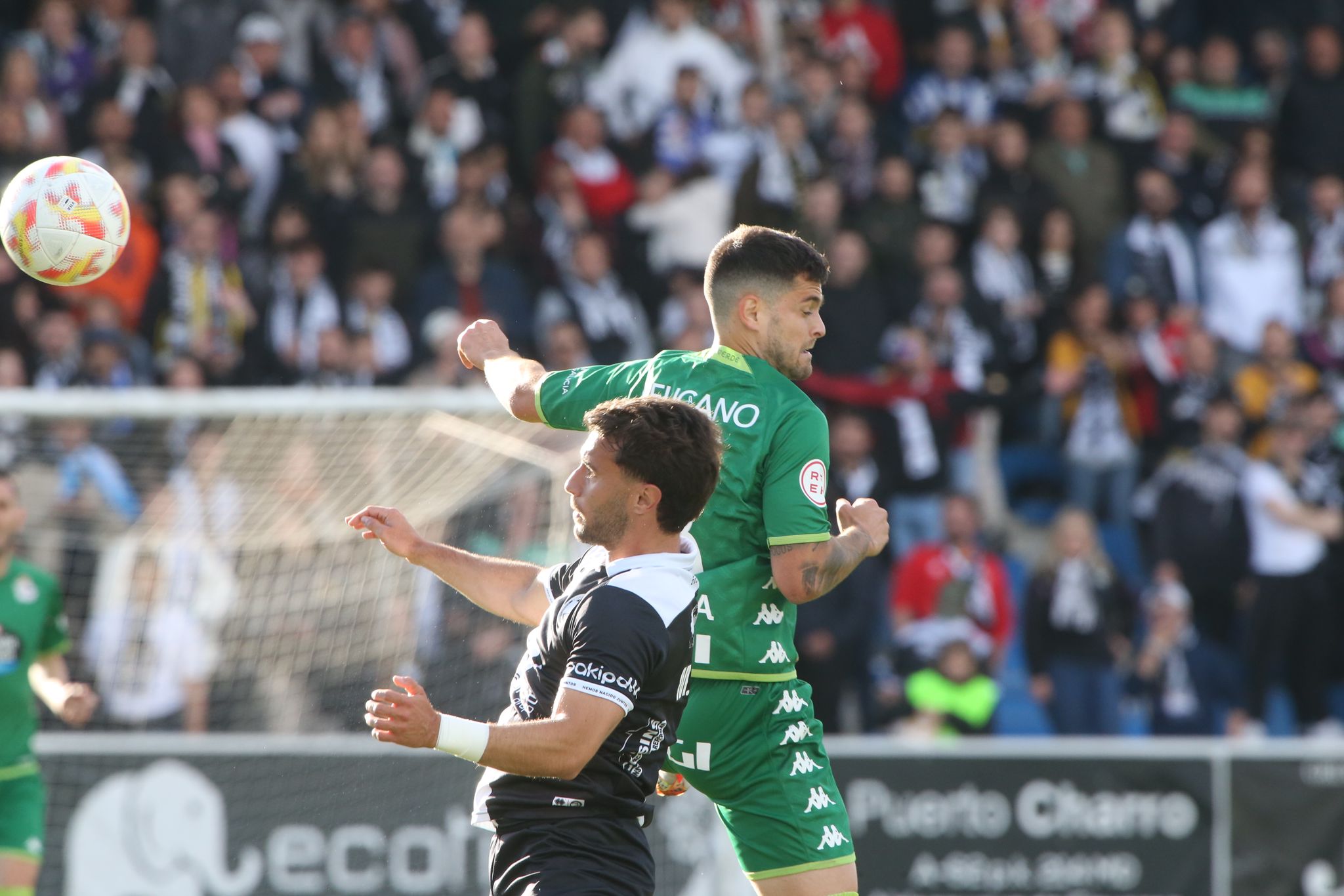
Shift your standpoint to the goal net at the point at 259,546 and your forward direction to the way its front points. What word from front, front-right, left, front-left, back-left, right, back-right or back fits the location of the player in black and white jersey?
front

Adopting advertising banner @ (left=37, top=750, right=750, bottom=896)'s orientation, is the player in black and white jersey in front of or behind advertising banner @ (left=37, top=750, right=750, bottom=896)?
in front

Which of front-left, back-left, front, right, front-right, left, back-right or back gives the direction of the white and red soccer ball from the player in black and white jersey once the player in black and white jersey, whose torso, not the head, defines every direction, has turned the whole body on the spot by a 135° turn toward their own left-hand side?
back

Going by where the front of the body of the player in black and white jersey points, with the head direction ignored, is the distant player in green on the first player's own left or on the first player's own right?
on the first player's own right

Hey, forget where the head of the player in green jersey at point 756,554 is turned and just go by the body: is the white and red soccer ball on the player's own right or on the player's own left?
on the player's own left

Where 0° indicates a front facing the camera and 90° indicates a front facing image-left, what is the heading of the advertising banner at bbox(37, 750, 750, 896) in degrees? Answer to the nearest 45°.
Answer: approximately 0°

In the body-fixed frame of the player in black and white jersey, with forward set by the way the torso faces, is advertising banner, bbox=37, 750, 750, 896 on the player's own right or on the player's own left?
on the player's own right

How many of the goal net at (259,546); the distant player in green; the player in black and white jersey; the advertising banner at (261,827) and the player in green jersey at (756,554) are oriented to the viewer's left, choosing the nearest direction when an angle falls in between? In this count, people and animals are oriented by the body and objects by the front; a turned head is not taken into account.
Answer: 1

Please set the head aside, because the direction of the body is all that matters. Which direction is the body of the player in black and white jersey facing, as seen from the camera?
to the viewer's left

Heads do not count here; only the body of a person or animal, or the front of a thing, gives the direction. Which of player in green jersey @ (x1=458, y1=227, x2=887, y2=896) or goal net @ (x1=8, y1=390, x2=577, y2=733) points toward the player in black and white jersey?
the goal net

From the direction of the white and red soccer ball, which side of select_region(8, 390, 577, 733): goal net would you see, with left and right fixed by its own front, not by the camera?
front

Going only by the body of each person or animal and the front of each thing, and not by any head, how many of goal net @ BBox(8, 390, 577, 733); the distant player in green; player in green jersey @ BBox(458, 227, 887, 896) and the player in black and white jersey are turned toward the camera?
2

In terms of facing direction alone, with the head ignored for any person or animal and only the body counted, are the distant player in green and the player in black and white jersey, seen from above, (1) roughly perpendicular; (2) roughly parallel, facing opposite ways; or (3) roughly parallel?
roughly perpendicular

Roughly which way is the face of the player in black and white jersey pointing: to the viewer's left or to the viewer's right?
to the viewer's left

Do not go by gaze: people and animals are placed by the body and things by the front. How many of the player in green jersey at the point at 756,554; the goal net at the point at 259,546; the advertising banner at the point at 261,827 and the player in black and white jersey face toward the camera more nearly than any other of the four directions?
2

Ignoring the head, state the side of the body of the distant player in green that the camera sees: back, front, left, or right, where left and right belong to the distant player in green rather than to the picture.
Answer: front

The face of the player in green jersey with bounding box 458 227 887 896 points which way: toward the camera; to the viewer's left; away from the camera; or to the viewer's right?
to the viewer's right
